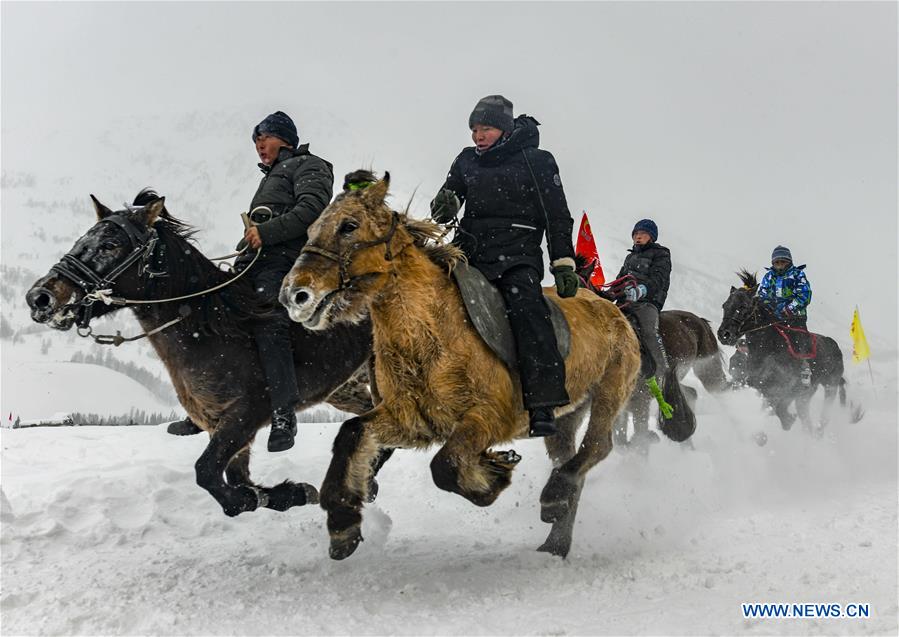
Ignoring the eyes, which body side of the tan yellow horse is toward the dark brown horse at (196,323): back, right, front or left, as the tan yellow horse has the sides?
right

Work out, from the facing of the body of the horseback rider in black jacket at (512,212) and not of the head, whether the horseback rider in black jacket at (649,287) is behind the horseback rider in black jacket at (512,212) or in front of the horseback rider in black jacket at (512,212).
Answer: behind

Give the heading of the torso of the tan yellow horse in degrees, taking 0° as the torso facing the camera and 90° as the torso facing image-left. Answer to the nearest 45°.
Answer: approximately 45°

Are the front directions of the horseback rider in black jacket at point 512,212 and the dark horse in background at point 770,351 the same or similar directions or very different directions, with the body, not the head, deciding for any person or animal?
same or similar directions

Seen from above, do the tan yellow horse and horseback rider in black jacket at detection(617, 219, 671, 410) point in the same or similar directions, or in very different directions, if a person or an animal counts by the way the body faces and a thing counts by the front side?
same or similar directions

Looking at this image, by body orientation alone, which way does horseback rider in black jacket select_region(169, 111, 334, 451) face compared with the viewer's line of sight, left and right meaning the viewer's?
facing the viewer and to the left of the viewer

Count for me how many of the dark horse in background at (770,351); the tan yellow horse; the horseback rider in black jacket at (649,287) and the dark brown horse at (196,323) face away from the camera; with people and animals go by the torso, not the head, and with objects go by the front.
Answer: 0

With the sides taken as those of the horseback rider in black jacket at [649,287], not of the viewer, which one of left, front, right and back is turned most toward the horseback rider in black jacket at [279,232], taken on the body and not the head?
front

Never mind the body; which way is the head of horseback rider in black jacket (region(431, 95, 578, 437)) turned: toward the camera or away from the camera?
toward the camera

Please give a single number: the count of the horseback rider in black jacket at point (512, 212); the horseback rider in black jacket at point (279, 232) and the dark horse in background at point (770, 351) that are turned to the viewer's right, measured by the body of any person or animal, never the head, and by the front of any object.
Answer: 0

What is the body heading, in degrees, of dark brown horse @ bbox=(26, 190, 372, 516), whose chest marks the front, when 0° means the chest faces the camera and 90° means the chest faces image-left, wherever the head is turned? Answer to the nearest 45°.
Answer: approximately 45°

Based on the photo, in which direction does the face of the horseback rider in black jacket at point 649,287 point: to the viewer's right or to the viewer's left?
to the viewer's left

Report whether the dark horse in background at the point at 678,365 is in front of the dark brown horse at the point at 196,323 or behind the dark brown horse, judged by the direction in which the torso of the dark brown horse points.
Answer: behind

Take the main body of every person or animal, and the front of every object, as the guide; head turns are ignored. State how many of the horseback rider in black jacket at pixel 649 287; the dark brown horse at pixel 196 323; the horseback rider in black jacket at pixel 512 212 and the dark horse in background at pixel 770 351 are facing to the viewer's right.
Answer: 0
